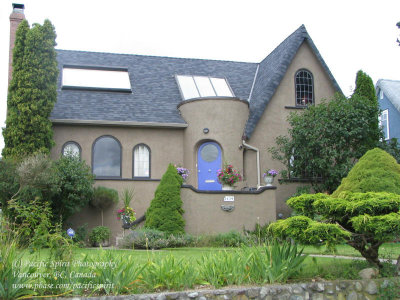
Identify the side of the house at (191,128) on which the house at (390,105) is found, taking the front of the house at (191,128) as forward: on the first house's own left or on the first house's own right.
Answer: on the first house's own left

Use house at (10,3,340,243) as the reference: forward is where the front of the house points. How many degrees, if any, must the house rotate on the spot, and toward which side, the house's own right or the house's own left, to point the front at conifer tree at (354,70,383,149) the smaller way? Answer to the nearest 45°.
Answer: approximately 90° to the house's own left

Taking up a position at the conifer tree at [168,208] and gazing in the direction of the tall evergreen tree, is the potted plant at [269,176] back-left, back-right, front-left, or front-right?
back-right

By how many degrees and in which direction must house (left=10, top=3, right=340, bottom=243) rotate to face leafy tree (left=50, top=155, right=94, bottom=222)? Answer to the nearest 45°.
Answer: approximately 45° to its right

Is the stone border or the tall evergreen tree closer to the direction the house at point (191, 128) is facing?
the stone border

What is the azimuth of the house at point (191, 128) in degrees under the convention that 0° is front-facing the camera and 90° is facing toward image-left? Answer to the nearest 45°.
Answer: approximately 0°

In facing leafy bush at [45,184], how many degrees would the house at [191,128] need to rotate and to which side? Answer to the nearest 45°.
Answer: approximately 45° to its right

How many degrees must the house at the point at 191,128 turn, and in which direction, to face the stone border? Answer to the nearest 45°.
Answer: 0° — it already faces it

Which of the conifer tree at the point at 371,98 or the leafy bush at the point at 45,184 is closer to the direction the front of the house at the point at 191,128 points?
the leafy bush
